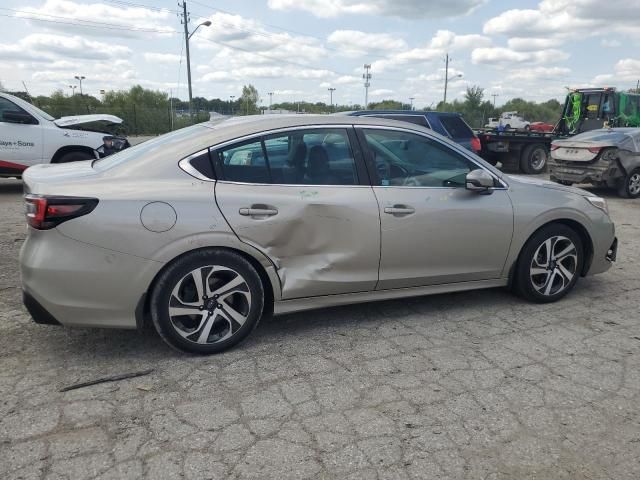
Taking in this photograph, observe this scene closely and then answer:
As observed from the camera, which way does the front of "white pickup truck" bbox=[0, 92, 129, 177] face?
facing to the right of the viewer

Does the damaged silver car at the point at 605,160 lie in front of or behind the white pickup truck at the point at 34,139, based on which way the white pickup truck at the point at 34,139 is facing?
in front

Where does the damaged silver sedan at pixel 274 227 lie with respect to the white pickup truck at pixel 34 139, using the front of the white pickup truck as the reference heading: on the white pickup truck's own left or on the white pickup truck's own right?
on the white pickup truck's own right

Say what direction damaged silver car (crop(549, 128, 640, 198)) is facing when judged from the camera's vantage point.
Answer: facing away from the viewer and to the right of the viewer

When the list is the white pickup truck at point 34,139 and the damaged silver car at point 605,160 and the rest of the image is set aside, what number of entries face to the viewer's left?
0

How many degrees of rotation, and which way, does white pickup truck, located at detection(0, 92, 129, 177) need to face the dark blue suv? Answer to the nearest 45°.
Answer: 0° — it already faces it

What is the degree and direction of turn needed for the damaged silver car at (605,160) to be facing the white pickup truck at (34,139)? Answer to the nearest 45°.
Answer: approximately 180°

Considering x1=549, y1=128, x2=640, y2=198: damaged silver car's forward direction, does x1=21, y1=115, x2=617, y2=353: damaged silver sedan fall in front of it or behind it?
behind

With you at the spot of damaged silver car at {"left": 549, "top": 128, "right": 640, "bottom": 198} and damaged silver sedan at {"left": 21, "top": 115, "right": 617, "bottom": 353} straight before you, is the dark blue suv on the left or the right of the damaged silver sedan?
right
